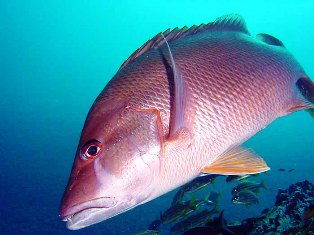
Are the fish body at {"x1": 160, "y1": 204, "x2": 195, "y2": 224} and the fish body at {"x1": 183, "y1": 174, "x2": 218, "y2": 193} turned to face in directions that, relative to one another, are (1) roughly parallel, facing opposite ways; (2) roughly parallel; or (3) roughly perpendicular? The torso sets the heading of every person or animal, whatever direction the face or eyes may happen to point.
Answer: roughly parallel
